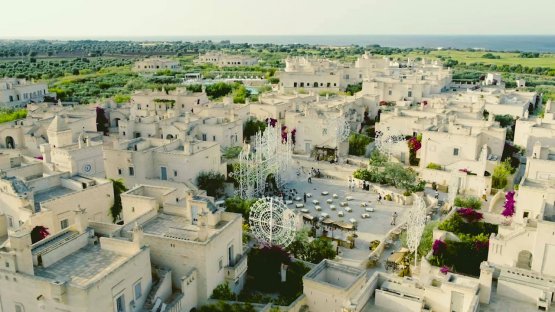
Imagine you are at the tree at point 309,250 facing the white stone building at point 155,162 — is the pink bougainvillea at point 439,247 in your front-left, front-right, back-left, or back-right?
back-right

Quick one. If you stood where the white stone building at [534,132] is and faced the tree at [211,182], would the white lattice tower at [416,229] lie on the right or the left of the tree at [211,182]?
left
